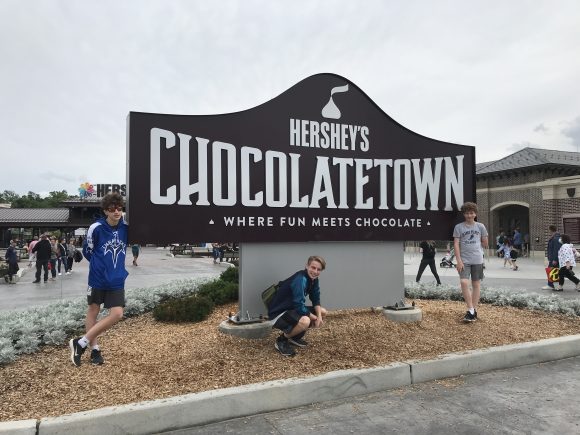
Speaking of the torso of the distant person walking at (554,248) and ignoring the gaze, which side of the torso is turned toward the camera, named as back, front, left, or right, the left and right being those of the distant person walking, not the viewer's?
left

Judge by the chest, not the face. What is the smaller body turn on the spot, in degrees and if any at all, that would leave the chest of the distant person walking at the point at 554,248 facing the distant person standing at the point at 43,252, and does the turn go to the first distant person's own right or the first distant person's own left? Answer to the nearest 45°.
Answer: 0° — they already face them

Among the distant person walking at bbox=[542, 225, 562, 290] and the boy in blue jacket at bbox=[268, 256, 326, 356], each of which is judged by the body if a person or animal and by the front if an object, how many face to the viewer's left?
1

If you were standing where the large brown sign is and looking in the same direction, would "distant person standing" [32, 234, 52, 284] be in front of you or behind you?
behind

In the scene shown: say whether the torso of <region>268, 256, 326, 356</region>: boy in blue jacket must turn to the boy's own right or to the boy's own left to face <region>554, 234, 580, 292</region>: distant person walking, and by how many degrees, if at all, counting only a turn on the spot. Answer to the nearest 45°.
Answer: approximately 90° to the boy's own left

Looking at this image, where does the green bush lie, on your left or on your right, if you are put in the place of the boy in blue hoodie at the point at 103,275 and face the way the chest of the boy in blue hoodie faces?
on your left

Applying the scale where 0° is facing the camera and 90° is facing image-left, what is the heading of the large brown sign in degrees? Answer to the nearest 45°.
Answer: approximately 315°

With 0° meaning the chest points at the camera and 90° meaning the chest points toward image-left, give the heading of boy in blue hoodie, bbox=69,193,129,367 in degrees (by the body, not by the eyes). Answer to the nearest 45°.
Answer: approximately 315°

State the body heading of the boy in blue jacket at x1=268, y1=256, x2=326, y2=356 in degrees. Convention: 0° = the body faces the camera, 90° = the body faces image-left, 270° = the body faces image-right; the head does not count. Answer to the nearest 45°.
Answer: approximately 315°
